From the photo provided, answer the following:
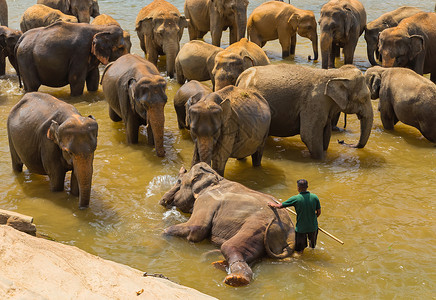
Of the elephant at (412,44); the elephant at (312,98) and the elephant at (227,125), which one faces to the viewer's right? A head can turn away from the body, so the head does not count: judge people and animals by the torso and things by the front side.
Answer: the elephant at (312,98)

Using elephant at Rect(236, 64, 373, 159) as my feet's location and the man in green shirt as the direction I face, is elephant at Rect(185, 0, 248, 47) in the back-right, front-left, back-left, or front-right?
back-right

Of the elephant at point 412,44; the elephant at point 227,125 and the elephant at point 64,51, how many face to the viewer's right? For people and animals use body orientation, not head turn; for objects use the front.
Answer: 1

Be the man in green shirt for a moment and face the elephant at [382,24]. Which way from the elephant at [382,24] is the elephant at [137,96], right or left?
left

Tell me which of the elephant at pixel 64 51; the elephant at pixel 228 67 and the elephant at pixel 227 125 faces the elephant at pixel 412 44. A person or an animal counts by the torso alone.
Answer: the elephant at pixel 64 51

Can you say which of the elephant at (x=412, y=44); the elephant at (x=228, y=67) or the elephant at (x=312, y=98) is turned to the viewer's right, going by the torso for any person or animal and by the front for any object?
the elephant at (x=312, y=98)

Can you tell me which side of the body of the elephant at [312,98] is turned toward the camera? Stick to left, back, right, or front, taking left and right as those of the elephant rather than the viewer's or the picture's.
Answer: right

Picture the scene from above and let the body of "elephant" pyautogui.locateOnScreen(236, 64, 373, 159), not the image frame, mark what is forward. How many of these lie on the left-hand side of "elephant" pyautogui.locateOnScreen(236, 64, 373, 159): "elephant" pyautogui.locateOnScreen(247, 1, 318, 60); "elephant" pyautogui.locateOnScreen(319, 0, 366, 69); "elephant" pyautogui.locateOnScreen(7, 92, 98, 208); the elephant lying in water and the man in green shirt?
2

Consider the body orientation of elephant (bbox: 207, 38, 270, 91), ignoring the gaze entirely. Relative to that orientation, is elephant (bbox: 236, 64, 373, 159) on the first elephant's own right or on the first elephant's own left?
on the first elephant's own left
